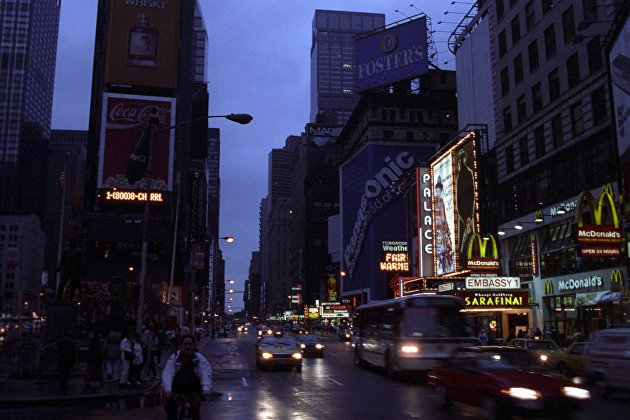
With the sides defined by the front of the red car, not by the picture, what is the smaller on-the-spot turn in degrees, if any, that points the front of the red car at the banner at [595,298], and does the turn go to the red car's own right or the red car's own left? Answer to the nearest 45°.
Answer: approximately 135° to the red car's own left

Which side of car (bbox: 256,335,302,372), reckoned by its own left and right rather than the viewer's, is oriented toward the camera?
front

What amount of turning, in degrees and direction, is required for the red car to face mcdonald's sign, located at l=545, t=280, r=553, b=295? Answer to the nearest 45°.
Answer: approximately 135° to its left

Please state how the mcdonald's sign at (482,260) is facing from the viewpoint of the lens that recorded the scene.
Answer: facing the viewer

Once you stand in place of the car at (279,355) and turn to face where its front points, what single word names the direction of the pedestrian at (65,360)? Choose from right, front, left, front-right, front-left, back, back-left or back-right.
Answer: front-right

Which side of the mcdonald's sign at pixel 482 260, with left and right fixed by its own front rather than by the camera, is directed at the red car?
front

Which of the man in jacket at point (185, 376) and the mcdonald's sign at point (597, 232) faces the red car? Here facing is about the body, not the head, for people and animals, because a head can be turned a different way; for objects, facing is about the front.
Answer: the mcdonald's sign

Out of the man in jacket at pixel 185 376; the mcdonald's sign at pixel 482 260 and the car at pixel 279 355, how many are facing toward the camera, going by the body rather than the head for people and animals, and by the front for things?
3

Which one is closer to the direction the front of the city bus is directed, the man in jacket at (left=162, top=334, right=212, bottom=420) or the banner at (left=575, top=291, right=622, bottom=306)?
the man in jacket

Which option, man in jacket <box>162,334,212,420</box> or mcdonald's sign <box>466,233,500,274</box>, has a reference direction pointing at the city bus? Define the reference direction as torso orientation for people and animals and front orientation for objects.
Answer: the mcdonald's sign

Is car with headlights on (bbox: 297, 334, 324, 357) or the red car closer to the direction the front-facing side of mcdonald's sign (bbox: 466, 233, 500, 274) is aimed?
the red car
